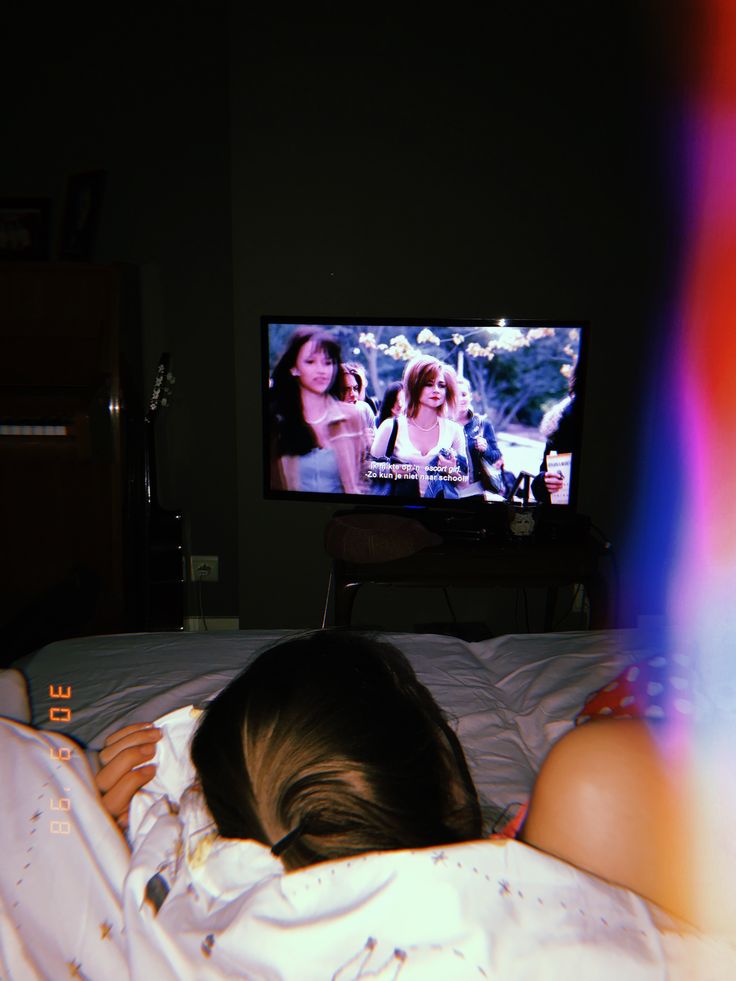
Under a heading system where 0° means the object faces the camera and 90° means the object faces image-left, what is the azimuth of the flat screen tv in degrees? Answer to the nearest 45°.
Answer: approximately 0°

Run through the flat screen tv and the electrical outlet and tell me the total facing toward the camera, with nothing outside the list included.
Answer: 2

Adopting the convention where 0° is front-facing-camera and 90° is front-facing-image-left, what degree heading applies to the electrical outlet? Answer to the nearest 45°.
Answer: approximately 0°

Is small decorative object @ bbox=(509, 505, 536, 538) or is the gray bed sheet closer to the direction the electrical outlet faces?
the gray bed sheet

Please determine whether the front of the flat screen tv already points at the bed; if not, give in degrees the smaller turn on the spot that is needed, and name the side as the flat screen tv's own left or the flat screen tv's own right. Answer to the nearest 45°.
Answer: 0° — it already faces it

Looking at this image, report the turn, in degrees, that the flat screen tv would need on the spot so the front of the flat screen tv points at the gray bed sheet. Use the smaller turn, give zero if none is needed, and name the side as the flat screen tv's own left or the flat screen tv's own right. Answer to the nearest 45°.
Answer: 0° — it already faces it

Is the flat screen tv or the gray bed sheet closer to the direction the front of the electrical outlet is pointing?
the gray bed sheet

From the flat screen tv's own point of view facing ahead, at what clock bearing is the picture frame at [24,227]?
The picture frame is roughly at 3 o'clock from the flat screen tv.

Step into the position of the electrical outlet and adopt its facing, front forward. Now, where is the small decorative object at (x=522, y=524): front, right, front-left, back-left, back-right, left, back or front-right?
front-left

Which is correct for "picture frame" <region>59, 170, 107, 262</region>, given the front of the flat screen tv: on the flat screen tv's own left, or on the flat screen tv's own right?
on the flat screen tv's own right

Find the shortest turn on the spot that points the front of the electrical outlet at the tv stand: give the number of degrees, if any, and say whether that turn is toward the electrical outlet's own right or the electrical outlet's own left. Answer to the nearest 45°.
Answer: approximately 45° to the electrical outlet's own left

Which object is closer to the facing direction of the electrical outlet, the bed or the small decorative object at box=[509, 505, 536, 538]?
the bed
